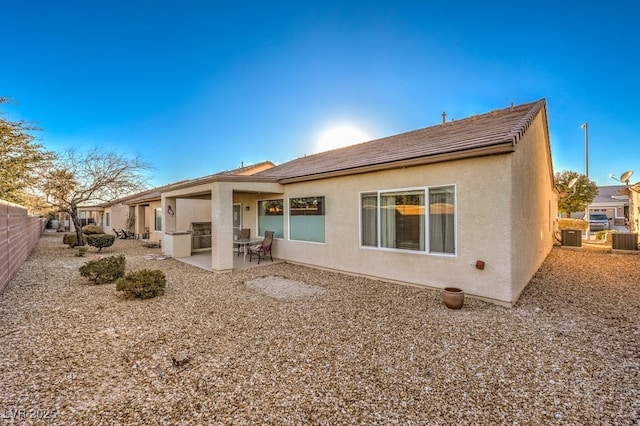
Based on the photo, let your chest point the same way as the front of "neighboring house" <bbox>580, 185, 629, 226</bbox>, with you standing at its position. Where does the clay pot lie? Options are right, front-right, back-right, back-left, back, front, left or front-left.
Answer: front

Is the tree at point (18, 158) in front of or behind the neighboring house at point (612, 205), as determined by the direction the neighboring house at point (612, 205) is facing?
in front

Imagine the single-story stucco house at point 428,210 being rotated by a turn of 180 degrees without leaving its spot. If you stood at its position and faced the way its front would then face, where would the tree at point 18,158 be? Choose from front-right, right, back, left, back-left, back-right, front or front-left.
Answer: front-right

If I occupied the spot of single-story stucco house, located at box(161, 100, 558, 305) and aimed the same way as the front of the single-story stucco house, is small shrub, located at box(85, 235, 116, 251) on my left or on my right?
on my left

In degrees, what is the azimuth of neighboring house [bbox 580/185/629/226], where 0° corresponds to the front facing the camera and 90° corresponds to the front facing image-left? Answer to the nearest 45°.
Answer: approximately 0°

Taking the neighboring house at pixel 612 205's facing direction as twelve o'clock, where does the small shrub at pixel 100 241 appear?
The small shrub is roughly at 1 o'clock from the neighboring house.

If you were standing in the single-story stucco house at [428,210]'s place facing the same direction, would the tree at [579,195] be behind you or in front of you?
in front

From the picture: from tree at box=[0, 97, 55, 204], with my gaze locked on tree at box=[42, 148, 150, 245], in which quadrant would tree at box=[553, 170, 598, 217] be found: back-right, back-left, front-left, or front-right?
front-right

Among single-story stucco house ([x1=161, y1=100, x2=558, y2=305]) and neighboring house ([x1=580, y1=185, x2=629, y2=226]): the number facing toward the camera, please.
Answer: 1

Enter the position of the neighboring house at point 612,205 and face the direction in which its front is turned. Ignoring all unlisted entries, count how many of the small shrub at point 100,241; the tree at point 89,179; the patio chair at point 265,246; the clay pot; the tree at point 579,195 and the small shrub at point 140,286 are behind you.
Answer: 0

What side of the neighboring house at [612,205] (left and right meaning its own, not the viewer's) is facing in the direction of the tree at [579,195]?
front

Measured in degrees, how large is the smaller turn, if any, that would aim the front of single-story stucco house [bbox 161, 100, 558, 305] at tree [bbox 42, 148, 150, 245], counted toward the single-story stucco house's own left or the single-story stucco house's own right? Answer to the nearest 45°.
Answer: approximately 135° to the single-story stucco house's own left

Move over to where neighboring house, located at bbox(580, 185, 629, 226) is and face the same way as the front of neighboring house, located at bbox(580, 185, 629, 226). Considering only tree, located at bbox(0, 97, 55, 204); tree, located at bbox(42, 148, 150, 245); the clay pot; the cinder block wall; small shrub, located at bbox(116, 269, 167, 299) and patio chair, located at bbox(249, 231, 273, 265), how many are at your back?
0

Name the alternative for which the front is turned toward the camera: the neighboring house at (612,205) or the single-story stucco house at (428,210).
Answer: the neighboring house

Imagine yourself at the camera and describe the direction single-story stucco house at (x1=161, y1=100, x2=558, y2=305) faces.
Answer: facing away from the viewer and to the right of the viewer

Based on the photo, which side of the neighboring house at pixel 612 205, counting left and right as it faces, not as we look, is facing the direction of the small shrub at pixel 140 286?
front

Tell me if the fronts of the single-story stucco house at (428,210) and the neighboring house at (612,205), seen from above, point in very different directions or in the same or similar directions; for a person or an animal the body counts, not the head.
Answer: very different directions

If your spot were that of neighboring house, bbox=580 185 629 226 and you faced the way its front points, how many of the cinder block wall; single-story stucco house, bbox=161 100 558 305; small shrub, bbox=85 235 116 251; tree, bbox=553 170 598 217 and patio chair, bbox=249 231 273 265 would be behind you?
0
